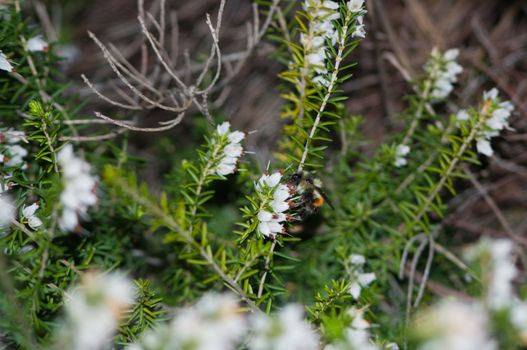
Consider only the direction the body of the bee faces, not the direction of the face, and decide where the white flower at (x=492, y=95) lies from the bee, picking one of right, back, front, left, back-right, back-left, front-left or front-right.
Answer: back-right

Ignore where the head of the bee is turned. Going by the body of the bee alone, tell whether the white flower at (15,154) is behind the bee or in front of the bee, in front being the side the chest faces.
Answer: in front

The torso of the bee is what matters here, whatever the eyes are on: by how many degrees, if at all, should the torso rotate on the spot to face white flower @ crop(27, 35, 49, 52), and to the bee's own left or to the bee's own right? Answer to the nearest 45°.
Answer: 0° — it already faces it

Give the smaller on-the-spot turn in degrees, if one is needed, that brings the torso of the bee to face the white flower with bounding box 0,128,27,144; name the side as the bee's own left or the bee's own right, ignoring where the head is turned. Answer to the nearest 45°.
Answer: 0° — it already faces it

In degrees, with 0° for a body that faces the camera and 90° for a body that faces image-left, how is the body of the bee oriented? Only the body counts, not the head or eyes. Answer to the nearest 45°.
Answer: approximately 90°

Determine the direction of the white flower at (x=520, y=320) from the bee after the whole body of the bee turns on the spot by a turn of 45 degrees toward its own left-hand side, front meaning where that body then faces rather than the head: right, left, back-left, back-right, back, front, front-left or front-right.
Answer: left

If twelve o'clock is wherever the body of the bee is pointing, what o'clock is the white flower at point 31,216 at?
The white flower is roughly at 11 o'clock from the bee.

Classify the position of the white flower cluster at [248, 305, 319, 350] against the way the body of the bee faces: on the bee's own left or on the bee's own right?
on the bee's own left
